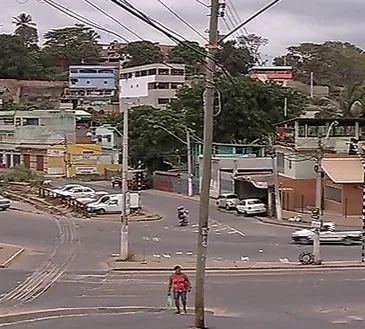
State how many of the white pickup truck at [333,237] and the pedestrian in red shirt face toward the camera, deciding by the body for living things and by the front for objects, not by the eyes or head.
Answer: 1

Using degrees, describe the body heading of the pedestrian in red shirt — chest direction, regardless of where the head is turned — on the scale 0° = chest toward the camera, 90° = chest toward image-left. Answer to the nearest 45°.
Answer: approximately 0°

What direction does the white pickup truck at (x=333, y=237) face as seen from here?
to the viewer's left

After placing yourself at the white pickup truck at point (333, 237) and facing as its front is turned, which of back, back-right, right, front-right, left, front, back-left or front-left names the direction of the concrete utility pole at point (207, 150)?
left

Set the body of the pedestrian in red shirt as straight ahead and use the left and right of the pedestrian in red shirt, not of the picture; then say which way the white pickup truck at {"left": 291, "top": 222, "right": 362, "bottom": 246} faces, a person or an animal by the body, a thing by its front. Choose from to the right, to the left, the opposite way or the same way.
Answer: to the right

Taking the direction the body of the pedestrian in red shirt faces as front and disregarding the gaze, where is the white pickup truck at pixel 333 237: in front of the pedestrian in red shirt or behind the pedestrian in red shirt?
behind
